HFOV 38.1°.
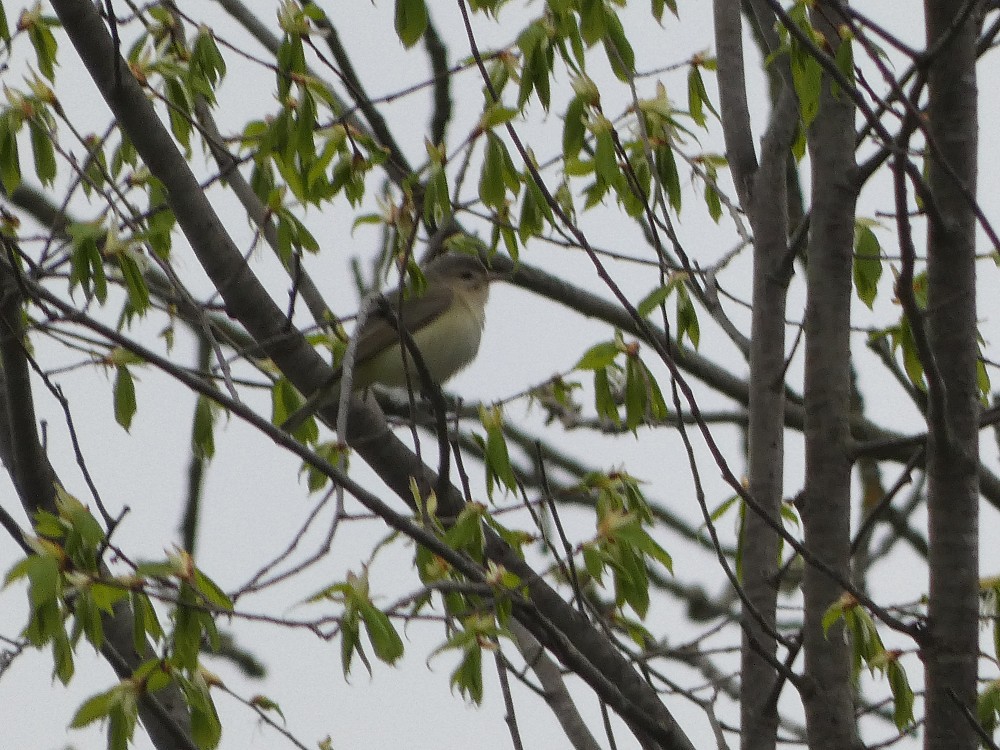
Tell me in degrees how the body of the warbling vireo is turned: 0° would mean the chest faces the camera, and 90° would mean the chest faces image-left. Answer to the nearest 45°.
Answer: approximately 270°
